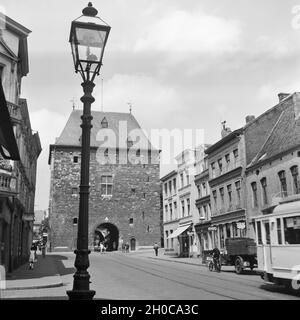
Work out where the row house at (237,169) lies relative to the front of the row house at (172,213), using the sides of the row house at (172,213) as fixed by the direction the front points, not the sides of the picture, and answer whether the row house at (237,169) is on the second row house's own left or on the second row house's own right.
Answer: on the second row house's own left

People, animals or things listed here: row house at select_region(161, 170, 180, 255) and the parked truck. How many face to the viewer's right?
0

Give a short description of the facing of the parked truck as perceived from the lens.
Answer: facing away from the viewer and to the left of the viewer

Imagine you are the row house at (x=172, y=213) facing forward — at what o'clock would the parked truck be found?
The parked truck is roughly at 10 o'clock from the row house.

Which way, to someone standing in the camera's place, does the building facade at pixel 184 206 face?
facing the viewer and to the left of the viewer

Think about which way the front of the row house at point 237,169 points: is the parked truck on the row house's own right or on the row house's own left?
on the row house's own left

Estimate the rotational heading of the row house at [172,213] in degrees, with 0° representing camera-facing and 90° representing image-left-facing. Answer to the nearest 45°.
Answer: approximately 45°

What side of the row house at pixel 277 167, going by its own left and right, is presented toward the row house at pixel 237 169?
right

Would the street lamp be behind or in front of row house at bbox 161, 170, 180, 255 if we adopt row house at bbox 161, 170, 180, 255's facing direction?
in front

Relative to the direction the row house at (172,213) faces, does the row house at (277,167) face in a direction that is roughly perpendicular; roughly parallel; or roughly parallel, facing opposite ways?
roughly parallel

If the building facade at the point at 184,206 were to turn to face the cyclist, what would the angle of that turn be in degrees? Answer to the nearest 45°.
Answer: approximately 45° to its left

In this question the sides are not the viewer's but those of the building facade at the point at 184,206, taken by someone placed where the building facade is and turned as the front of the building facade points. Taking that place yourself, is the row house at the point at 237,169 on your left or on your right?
on your left

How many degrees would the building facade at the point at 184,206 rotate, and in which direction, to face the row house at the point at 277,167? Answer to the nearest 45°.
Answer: approximately 90° to its left

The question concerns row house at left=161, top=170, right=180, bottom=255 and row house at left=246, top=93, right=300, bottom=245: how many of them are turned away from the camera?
0
